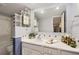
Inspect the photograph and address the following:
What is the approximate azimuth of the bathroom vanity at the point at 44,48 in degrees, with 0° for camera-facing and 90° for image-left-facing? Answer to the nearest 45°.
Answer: approximately 45°
